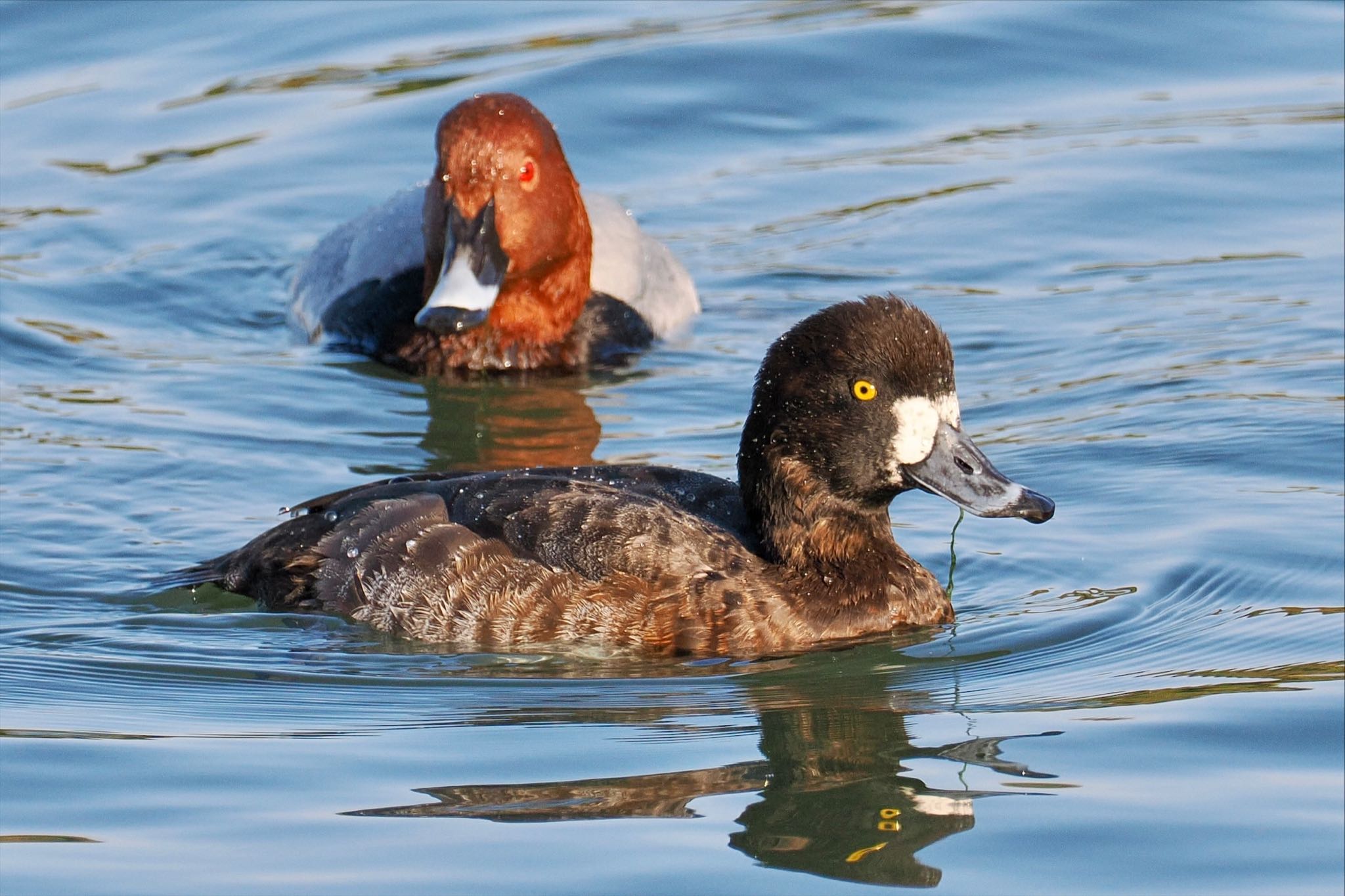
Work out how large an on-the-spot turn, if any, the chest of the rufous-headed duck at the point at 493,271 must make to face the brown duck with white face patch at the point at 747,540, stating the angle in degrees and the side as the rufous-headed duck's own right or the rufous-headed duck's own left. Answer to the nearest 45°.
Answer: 0° — it already faces it

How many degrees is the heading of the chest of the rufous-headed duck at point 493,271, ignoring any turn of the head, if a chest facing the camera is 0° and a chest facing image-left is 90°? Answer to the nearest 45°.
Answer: approximately 0°

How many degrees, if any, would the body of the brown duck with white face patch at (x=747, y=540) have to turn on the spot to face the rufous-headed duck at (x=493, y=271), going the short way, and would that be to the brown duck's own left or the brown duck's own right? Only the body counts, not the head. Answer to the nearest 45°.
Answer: approximately 90° to the brown duck's own left

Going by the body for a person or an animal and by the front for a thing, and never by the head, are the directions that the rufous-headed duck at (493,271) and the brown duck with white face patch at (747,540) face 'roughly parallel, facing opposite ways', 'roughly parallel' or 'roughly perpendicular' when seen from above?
roughly perpendicular

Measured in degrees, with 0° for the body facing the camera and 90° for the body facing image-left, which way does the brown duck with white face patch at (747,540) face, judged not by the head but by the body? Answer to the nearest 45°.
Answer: approximately 270°

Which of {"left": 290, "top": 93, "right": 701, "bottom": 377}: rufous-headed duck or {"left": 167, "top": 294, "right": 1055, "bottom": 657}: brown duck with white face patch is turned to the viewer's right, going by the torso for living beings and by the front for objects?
the brown duck with white face patch

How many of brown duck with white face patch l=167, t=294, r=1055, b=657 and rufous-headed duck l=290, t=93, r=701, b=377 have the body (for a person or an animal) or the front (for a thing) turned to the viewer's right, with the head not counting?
1
